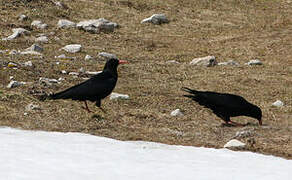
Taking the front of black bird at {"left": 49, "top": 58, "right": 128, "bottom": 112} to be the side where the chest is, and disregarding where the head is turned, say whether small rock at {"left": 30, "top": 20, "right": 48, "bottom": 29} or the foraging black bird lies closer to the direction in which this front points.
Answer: the foraging black bird

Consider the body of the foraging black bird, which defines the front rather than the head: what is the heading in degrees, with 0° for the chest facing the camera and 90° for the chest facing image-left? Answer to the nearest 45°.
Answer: approximately 270°

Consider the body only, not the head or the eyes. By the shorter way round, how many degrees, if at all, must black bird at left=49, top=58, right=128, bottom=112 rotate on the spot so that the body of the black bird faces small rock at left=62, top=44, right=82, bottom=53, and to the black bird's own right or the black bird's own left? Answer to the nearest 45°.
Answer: approximately 90° to the black bird's own left

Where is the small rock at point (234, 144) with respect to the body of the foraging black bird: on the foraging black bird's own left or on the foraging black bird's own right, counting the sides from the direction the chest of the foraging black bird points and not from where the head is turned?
on the foraging black bird's own right

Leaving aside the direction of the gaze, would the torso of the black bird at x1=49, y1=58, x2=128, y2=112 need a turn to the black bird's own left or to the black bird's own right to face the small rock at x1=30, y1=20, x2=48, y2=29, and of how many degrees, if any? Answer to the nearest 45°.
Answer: approximately 90° to the black bird's own left

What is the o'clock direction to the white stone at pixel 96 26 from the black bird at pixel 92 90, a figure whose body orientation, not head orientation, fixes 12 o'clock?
The white stone is roughly at 9 o'clock from the black bird.

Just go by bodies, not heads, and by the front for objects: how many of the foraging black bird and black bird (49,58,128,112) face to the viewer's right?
2

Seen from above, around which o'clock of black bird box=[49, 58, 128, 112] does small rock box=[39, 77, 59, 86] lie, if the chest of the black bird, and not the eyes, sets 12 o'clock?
The small rock is roughly at 8 o'clock from the black bird.

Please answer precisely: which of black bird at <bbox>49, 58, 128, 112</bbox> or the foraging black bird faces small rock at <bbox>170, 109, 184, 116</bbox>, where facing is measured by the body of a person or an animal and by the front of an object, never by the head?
the black bird

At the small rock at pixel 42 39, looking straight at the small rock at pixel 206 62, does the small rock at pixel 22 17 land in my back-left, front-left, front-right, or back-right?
back-left

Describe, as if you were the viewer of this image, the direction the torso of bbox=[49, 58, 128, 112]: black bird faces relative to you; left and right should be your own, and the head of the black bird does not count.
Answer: facing to the right of the viewer
